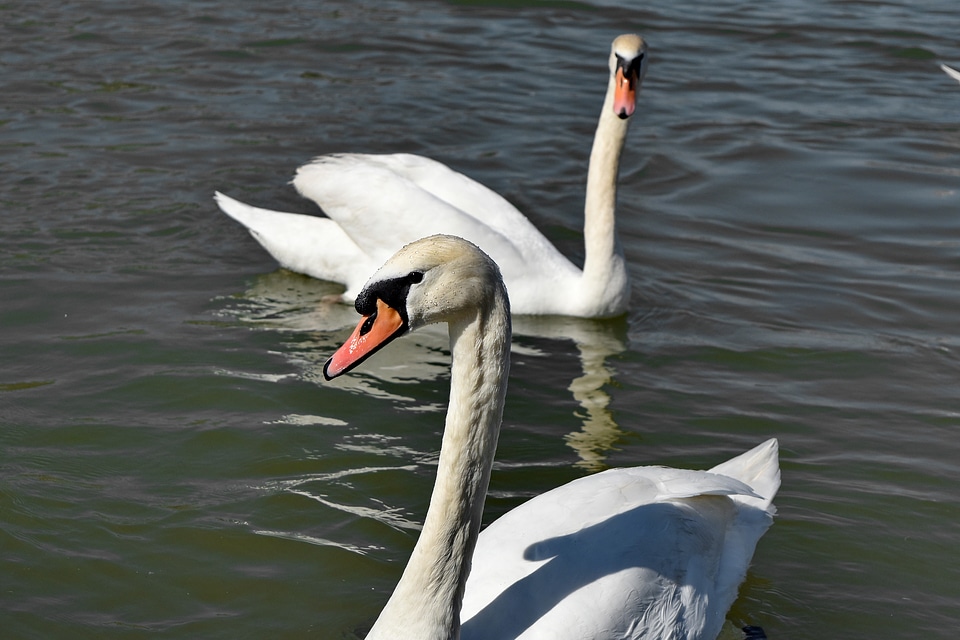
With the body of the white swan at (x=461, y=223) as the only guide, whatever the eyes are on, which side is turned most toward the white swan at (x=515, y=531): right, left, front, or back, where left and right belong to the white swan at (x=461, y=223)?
right

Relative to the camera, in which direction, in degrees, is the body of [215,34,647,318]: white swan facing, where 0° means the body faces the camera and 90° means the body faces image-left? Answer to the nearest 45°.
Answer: approximately 270°
